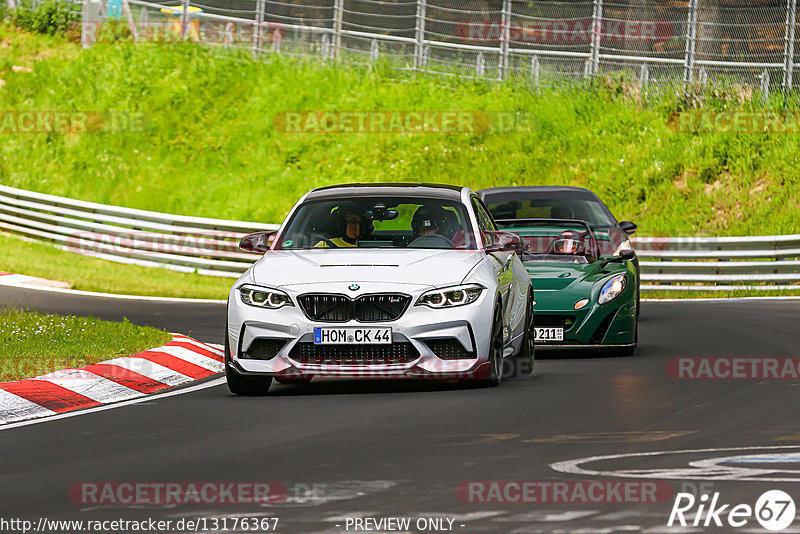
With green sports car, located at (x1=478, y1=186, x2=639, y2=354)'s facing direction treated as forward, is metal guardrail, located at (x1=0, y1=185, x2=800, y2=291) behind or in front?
behind

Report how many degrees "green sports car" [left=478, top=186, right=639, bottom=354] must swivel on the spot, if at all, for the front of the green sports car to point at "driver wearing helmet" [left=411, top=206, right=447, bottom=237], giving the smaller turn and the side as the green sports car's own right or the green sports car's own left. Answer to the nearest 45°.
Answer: approximately 45° to the green sports car's own right

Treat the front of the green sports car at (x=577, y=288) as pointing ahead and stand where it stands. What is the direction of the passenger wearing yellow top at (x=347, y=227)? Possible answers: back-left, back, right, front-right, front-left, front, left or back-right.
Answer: front-right

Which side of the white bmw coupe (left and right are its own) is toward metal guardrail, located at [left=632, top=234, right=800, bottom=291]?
back

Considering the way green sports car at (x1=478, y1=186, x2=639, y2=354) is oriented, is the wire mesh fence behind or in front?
behind

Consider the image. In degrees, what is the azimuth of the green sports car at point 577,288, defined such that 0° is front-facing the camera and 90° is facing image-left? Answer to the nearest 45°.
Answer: approximately 0°

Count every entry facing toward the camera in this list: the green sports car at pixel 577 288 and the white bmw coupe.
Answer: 2

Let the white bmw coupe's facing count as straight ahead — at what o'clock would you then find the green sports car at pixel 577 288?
The green sports car is roughly at 7 o'clock from the white bmw coupe.
